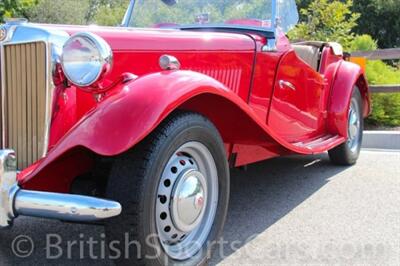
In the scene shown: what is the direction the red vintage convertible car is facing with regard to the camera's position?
facing the viewer and to the left of the viewer

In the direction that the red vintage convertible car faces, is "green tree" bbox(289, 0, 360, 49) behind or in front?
behind

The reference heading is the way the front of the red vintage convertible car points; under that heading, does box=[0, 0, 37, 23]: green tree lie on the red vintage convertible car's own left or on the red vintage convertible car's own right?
on the red vintage convertible car's own right

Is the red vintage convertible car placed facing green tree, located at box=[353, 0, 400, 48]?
no

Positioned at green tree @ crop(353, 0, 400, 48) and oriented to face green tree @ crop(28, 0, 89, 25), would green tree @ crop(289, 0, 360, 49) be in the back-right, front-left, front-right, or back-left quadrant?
front-left

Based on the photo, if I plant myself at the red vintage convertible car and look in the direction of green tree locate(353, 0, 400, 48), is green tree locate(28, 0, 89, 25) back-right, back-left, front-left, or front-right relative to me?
front-left

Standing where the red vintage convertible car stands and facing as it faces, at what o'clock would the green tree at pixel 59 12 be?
The green tree is roughly at 4 o'clock from the red vintage convertible car.
